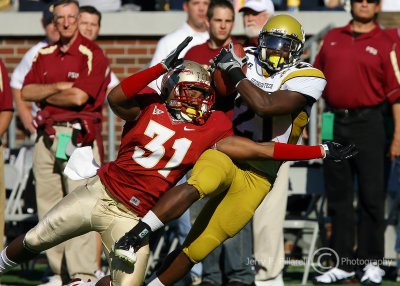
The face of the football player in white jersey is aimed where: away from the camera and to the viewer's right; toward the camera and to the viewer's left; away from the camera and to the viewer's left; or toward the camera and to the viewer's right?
toward the camera and to the viewer's left

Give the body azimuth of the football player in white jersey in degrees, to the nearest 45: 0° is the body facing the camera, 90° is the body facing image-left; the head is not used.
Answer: approximately 45°
